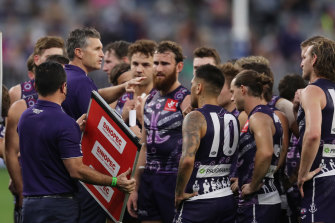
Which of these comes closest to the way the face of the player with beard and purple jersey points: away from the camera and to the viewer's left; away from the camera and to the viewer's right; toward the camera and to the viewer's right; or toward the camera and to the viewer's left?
toward the camera and to the viewer's left

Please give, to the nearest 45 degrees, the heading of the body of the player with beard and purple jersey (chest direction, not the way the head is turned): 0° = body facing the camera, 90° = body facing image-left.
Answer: approximately 45°
